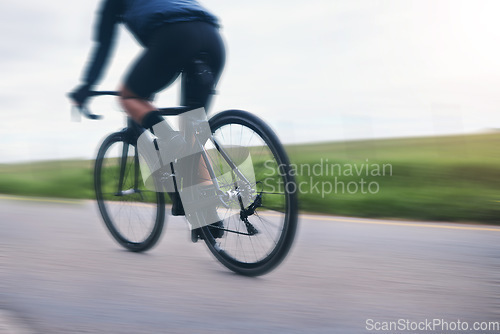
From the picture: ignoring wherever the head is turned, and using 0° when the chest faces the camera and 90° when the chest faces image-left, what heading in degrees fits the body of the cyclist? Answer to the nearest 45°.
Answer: approximately 135°

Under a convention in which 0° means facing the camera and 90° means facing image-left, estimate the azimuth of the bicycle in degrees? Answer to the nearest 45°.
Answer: approximately 135°
